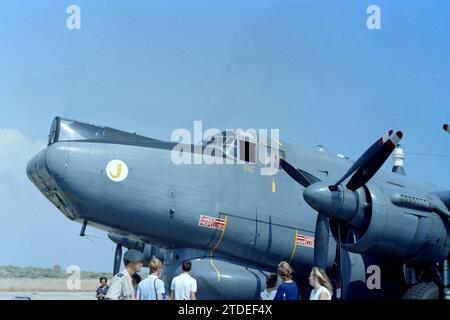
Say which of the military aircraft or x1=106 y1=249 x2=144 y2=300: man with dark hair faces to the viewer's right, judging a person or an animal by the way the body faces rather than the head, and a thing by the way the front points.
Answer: the man with dark hair

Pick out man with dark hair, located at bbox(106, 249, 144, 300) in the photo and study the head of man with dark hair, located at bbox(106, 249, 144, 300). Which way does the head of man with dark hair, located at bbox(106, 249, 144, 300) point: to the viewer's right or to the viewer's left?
to the viewer's right

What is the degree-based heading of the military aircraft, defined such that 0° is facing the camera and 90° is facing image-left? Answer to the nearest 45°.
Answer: approximately 45°

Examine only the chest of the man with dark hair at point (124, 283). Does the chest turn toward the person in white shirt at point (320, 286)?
yes

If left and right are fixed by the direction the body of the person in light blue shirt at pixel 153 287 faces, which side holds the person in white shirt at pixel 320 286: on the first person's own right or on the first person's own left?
on the first person's own right

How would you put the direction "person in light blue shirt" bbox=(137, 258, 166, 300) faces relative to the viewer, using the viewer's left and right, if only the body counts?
facing away from the viewer and to the right of the viewer

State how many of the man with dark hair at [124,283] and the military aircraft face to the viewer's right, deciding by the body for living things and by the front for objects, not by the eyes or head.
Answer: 1

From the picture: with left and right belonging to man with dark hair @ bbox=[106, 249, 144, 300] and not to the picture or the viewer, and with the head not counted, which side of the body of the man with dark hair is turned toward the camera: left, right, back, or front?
right

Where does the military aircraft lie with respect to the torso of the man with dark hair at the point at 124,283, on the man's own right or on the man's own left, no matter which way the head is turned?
on the man's own left

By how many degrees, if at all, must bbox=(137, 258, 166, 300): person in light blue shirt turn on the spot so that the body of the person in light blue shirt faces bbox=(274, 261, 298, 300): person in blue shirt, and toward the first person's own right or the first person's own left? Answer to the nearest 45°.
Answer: approximately 90° to the first person's own right
